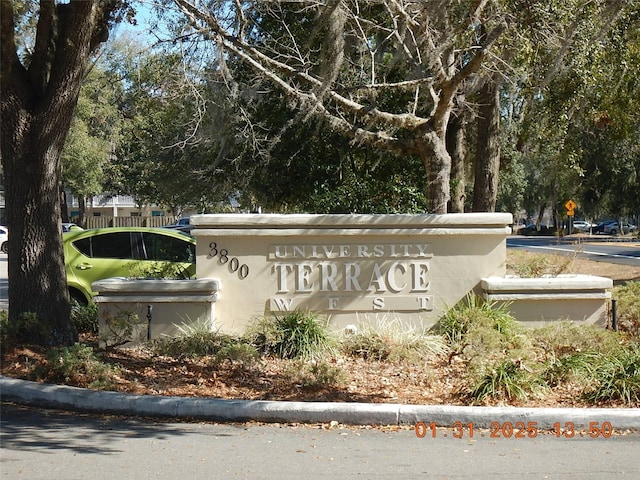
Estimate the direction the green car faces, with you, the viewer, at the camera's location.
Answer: facing to the right of the viewer

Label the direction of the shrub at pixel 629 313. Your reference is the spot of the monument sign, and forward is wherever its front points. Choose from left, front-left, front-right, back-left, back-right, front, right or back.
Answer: left

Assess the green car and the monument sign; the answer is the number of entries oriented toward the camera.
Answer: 1

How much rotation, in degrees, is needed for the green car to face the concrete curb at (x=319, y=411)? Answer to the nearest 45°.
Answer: approximately 90° to its right

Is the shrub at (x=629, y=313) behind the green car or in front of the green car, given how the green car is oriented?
in front

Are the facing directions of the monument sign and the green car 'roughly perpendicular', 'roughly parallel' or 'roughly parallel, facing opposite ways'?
roughly perpendicular

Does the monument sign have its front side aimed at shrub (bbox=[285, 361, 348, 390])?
yes

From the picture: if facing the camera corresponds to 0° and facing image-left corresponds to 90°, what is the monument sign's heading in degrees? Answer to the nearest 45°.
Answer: approximately 0°

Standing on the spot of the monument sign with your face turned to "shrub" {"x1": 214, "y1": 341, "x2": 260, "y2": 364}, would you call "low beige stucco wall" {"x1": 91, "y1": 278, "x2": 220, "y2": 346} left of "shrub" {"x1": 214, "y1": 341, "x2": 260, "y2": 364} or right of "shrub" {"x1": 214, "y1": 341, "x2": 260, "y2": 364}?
right

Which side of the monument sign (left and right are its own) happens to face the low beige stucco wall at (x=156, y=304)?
right
